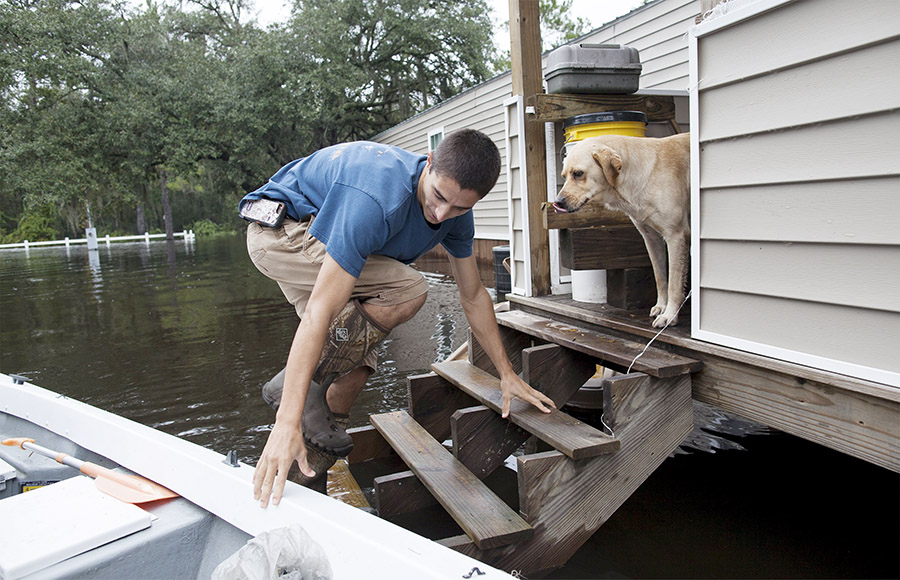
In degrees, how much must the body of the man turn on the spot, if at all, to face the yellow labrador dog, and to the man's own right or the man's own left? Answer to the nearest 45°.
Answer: approximately 45° to the man's own left

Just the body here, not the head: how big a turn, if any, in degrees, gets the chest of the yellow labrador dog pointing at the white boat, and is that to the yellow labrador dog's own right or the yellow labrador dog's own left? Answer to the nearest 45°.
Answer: approximately 45° to the yellow labrador dog's own left

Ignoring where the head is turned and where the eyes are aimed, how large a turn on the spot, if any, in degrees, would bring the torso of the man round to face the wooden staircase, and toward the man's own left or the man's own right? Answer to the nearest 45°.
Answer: approximately 45° to the man's own left

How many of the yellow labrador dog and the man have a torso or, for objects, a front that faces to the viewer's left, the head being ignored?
1

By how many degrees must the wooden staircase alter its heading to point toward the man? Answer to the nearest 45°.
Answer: approximately 45° to its right

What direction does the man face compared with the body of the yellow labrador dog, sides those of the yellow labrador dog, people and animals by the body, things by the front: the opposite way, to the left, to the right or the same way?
the opposite way

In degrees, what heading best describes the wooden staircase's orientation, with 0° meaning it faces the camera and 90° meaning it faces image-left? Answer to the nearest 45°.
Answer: approximately 45°

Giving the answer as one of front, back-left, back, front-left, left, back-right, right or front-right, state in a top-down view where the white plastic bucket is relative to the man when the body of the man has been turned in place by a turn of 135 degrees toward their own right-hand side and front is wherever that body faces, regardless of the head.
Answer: back-right

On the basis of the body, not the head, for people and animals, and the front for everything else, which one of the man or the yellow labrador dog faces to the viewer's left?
the yellow labrador dog

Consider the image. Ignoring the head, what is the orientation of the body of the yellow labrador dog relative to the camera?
to the viewer's left

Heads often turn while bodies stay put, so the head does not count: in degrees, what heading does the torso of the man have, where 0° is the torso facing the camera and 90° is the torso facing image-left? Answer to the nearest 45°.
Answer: approximately 315°

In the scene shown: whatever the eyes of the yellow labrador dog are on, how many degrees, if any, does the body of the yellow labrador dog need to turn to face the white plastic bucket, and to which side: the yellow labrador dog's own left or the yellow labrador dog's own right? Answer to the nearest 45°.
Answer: approximately 45° to the yellow labrador dog's own right
